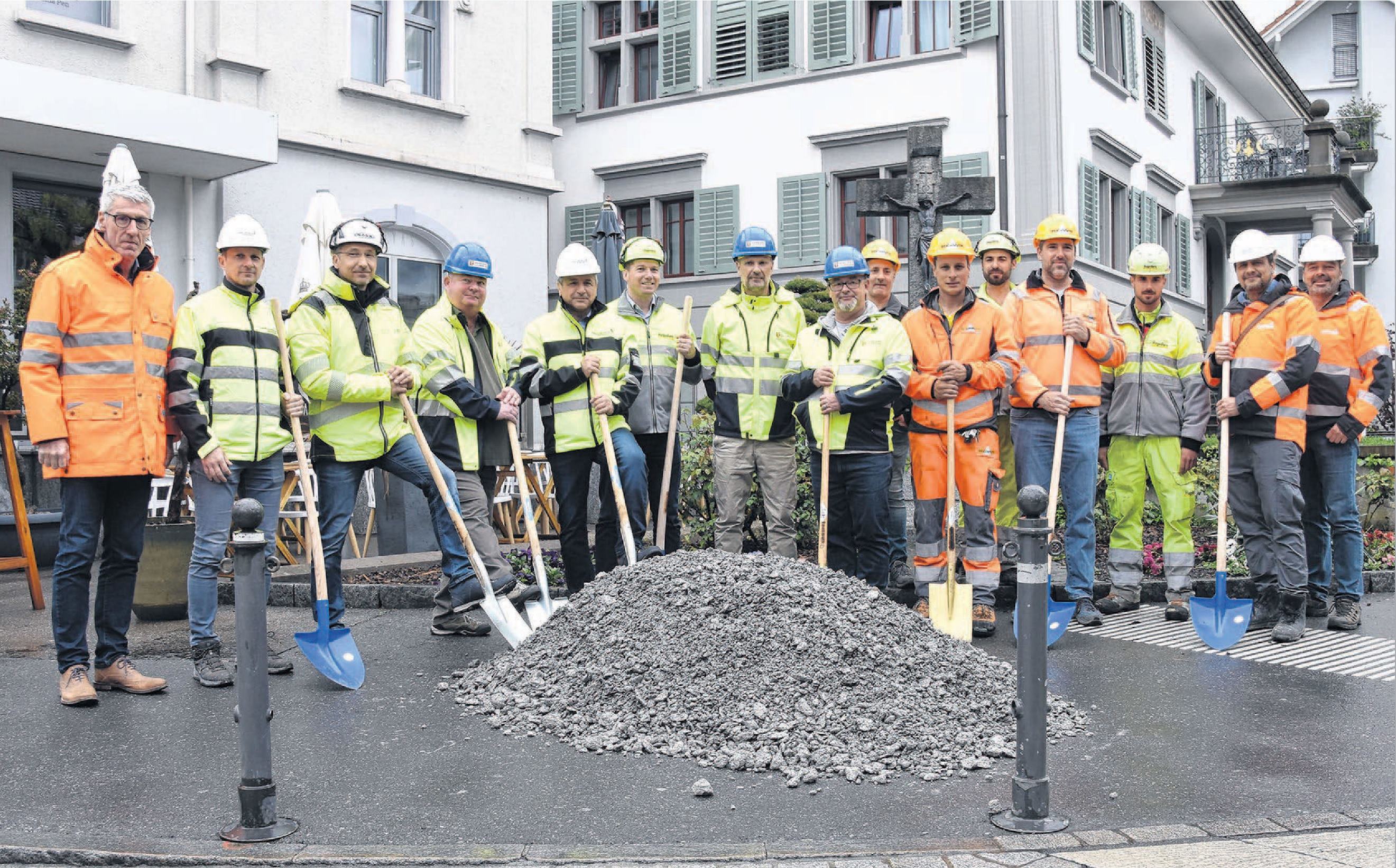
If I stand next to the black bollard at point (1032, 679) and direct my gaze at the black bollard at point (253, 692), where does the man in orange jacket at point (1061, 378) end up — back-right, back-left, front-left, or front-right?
back-right

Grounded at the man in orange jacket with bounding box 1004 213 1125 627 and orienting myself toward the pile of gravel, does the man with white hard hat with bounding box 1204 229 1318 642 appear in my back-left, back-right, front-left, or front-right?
back-left

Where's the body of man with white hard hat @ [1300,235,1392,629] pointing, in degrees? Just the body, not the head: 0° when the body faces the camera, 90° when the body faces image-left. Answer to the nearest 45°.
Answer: approximately 45°

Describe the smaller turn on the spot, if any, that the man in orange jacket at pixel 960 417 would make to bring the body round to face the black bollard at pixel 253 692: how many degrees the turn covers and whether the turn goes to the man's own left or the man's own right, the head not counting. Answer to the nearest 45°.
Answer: approximately 45° to the man's own right

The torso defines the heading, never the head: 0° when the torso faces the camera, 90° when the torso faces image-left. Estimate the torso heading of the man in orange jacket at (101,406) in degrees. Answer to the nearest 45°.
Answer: approximately 315°

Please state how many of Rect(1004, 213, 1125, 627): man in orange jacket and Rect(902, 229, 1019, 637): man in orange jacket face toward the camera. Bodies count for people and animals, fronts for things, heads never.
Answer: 2

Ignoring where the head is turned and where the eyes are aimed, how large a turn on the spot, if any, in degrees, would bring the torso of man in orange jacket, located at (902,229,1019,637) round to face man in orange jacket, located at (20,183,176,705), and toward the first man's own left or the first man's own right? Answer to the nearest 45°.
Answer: approximately 45° to the first man's own right

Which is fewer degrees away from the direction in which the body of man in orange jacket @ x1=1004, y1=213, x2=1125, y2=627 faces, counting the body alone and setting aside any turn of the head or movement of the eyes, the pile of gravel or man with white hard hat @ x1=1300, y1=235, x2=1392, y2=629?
the pile of gravel

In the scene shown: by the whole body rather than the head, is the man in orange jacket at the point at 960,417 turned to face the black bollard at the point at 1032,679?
yes

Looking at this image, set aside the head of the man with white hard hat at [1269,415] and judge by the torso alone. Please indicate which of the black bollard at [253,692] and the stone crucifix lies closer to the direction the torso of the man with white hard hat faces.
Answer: the black bollard

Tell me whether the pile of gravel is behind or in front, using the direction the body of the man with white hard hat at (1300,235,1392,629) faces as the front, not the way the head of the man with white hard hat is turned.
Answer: in front

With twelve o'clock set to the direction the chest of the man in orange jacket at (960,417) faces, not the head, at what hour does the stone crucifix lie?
The stone crucifix is roughly at 6 o'clock from the man in orange jacket.
